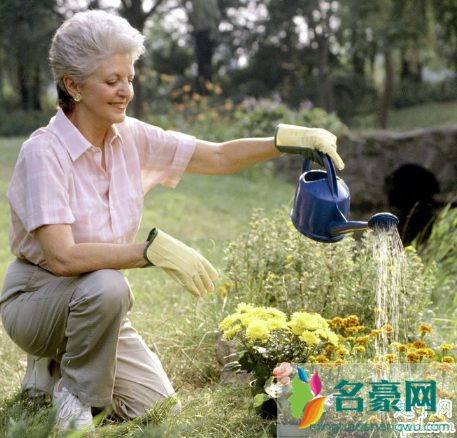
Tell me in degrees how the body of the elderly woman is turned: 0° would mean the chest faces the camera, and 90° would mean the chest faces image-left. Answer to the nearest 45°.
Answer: approximately 315°

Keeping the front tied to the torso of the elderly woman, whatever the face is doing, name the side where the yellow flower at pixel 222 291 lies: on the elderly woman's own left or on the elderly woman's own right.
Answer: on the elderly woman's own left

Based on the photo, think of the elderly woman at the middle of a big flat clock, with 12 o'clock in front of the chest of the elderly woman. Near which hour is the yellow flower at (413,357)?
The yellow flower is roughly at 11 o'clock from the elderly woman.

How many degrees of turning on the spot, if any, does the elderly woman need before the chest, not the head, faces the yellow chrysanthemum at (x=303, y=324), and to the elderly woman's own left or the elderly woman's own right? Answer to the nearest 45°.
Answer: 0° — they already face it

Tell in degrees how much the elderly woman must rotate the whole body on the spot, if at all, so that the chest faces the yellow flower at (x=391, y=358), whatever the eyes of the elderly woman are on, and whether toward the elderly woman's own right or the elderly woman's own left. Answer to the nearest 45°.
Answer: approximately 45° to the elderly woman's own left

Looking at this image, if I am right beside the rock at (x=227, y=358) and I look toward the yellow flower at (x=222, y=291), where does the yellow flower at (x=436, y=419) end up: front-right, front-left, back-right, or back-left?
back-right

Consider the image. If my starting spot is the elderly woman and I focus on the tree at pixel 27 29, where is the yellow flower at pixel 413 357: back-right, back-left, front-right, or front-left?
back-right

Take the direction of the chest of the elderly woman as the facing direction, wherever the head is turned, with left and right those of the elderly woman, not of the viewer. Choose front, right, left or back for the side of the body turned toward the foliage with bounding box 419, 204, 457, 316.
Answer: left

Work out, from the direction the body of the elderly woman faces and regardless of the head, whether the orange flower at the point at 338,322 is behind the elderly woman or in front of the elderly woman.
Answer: in front

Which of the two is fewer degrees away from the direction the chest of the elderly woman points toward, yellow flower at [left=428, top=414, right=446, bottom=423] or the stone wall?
the yellow flower

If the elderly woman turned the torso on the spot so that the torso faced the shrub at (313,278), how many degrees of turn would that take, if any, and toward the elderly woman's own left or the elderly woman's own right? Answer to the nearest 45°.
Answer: approximately 90° to the elderly woman's own left

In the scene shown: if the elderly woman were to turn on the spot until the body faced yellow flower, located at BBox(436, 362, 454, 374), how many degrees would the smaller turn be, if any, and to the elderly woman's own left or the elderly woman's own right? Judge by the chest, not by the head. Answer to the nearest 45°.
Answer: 0° — they already face it
